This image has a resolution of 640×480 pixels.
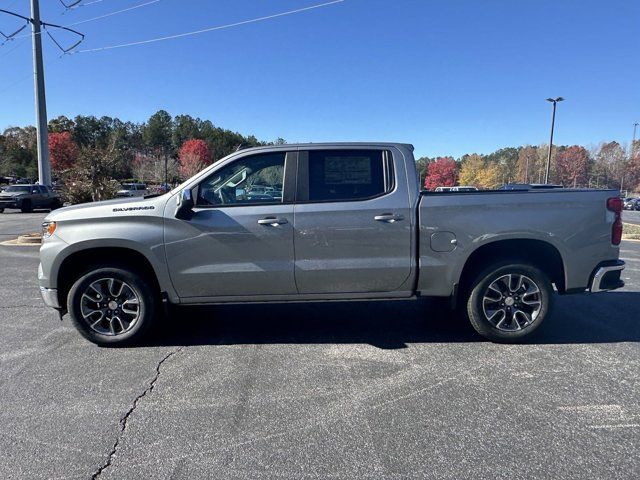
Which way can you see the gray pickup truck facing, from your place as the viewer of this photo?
facing to the left of the viewer

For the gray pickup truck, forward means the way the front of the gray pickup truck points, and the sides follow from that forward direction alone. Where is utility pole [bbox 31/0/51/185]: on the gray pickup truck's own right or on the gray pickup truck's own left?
on the gray pickup truck's own right

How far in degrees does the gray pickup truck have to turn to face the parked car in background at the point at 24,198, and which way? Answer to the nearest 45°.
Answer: approximately 45° to its right

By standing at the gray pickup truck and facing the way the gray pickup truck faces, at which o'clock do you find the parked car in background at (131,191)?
The parked car in background is roughly at 2 o'clock from the gray pickup truck.
